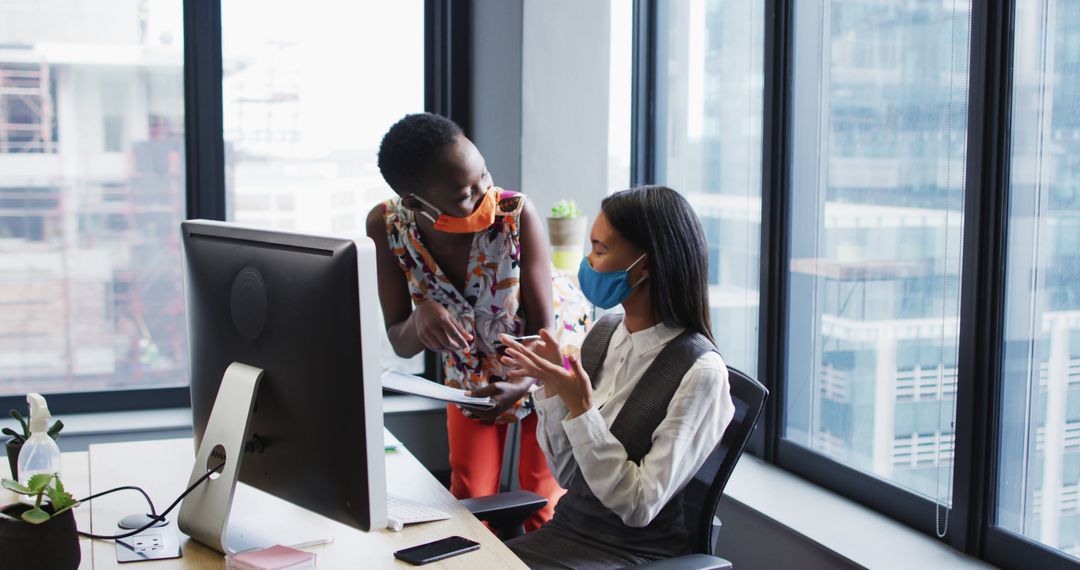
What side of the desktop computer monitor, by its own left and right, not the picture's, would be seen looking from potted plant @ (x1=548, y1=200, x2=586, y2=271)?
front

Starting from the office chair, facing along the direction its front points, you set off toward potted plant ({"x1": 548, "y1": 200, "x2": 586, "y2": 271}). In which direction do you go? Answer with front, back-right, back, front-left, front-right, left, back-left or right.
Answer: back-right

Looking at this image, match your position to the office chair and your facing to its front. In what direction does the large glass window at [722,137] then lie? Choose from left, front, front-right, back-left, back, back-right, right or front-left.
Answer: back-right

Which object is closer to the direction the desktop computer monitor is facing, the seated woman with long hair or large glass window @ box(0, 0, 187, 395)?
the seated woman with long hair

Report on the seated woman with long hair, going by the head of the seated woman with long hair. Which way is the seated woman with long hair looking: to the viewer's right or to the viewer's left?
to the viewer's left

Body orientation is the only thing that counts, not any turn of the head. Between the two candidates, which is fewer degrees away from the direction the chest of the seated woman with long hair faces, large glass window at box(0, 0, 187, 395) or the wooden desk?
the wooden desk

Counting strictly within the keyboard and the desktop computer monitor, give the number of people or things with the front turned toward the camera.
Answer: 0

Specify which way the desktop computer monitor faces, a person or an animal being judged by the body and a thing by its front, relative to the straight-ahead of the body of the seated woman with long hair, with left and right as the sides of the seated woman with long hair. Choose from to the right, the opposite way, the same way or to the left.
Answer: the opposite way

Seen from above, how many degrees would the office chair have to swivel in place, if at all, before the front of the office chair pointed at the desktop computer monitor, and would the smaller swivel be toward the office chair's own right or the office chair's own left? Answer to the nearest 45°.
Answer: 0° — it already faces it

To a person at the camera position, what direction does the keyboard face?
facing away from the viewer and to the right of the viewer

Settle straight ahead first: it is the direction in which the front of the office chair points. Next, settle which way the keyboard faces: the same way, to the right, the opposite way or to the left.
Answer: the opposite way

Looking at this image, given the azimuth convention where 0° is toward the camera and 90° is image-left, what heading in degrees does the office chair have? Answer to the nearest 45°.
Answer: approximately 45°

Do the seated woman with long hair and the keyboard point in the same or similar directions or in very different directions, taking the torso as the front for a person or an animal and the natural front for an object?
very different directions
